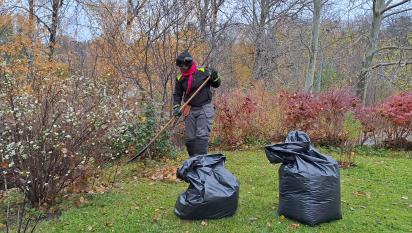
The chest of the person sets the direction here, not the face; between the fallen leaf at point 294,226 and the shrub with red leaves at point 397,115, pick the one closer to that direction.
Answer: the fallen leaf

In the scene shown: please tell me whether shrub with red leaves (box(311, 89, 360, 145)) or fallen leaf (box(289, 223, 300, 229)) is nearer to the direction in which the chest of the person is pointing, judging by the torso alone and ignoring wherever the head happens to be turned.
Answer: the fallen leaf

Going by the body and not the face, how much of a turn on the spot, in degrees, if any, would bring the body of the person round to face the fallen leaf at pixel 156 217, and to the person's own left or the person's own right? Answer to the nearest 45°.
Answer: approximately 45° to the person's own left

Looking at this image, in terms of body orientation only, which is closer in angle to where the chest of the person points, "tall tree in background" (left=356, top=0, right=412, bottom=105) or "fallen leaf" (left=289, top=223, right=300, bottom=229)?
the fallen leaf

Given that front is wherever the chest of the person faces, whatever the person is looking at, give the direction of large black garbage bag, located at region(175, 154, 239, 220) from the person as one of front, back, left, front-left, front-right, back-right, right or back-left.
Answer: front-left

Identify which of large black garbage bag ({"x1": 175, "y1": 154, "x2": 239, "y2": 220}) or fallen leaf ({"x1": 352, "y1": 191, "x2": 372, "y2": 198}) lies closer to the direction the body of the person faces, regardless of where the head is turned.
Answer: the large black garbage bag

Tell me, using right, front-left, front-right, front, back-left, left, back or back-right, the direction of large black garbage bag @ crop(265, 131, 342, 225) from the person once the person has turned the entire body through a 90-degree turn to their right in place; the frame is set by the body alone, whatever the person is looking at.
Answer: back

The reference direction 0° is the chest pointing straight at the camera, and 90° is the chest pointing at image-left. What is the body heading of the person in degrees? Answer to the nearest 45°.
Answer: approximately 45°

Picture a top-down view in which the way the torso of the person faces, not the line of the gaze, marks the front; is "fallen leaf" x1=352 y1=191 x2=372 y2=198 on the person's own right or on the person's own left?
on the person's own left

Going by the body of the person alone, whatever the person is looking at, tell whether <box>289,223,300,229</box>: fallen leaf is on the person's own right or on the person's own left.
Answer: on the person's own left
